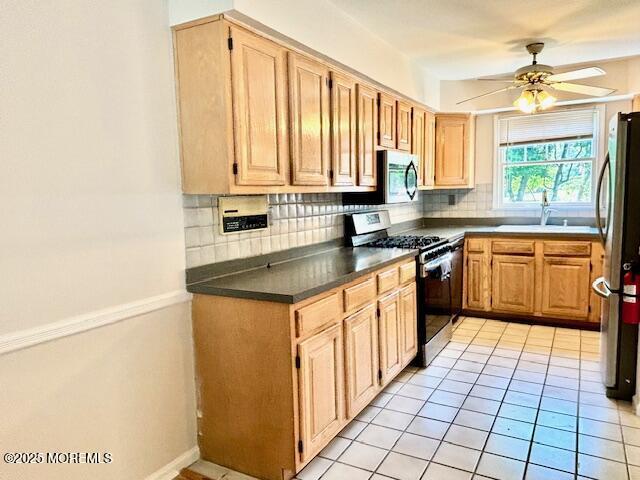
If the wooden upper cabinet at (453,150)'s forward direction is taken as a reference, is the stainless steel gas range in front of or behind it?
in front

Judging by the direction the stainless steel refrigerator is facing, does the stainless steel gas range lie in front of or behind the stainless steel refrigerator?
in front

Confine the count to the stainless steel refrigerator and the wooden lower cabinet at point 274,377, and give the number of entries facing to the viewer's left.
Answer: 1

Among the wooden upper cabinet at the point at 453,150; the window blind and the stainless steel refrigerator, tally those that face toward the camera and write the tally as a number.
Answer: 2

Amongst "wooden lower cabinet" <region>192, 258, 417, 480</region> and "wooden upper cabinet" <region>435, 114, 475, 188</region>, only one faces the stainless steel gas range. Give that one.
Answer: the wooden upper cabinet

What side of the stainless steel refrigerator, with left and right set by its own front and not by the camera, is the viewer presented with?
left

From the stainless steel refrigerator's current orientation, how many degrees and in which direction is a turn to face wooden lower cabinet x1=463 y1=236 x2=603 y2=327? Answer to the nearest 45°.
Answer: approximately 45° to its right

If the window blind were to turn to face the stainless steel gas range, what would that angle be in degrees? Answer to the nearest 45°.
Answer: approximately 45° to its right

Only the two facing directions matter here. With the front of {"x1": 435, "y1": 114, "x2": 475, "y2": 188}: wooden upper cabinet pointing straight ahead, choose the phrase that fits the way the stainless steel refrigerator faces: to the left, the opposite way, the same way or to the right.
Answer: to the right

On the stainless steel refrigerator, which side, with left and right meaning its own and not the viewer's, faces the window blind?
right
